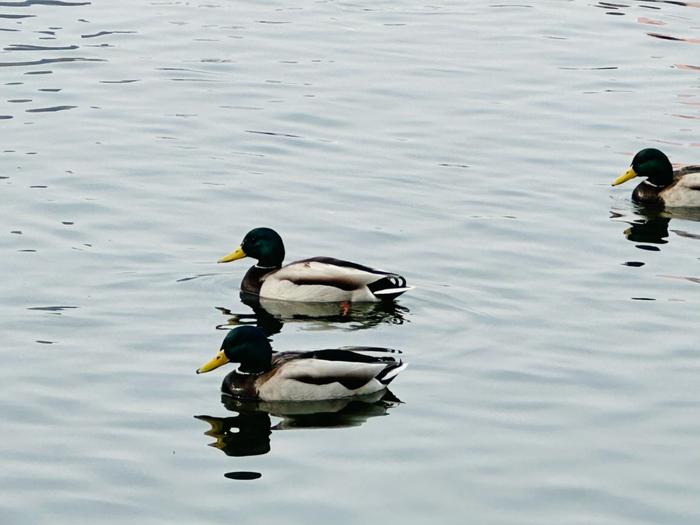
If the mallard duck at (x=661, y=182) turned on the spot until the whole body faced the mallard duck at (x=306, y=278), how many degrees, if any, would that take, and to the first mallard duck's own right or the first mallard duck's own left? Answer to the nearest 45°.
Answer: approximately 45° to the first mallard duck's own left

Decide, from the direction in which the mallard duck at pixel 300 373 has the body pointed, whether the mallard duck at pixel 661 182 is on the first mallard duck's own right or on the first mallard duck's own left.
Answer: on the first mallard duck's own right

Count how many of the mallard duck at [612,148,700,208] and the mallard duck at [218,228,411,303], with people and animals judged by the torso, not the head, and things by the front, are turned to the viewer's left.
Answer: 2

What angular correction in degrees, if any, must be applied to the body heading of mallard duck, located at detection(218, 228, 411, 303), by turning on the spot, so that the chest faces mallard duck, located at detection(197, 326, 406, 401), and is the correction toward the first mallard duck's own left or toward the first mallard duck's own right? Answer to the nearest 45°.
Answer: approximately 90° to the first mallard duck's own left

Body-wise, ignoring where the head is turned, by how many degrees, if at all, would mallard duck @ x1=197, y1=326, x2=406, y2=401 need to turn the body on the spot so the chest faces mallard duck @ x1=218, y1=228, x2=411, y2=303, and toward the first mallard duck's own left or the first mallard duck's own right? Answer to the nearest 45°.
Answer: approximately 90° to the first mallard duck's own right

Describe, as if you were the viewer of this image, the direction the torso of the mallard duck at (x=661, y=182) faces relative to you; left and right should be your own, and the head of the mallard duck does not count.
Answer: facing to the left of the viewer

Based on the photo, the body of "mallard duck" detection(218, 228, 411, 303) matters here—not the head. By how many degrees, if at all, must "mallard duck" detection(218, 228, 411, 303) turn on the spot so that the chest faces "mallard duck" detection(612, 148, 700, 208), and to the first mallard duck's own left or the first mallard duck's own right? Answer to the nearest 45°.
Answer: approximately 135° to the first mallard duck's own right

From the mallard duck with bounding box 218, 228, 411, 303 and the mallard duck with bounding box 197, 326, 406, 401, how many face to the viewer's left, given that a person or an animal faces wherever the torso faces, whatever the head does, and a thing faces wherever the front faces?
2

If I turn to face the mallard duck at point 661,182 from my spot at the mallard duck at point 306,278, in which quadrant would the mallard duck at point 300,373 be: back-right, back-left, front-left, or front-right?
back-right

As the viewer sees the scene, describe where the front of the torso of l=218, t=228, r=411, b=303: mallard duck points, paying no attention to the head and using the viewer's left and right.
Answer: facing to the left of the viewer

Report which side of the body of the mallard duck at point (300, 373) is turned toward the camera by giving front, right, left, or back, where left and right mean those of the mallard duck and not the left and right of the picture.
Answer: left
